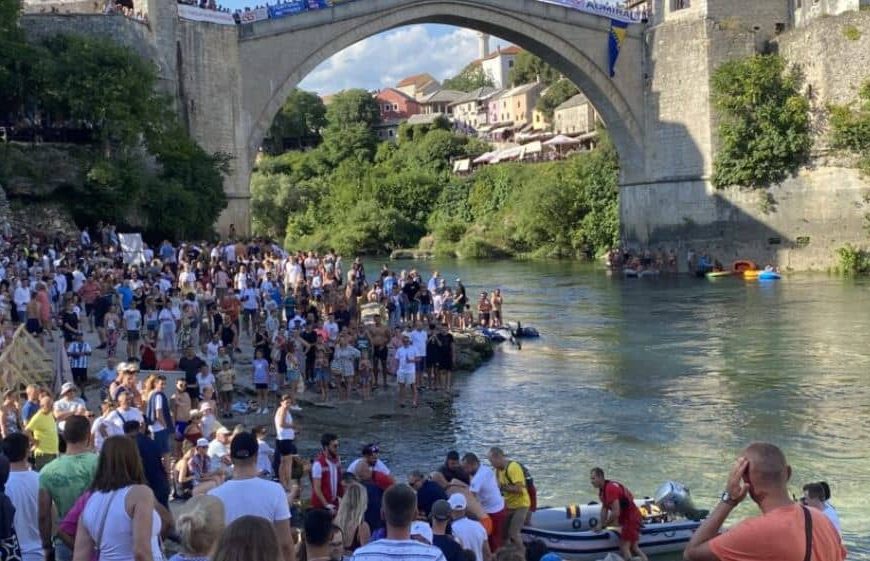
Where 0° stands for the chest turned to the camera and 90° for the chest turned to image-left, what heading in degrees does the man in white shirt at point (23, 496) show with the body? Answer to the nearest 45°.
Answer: approximately 180°

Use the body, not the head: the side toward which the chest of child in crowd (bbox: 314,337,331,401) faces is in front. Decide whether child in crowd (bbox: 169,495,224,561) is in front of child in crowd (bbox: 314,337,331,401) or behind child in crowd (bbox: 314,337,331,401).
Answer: in front

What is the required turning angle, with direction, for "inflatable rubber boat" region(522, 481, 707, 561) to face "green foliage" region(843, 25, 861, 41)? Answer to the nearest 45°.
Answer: approximately 90° to its right

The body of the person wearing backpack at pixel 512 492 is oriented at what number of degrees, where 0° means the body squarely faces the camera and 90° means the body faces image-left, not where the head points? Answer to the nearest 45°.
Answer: approximately 90°

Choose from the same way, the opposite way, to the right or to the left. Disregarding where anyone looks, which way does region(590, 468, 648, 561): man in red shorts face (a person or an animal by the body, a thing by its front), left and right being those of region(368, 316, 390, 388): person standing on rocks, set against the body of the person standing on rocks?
to the right

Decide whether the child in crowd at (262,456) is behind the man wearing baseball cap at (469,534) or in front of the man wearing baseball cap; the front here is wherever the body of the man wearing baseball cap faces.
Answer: in front

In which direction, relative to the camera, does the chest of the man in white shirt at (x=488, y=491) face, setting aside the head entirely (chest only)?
to the viewer's left

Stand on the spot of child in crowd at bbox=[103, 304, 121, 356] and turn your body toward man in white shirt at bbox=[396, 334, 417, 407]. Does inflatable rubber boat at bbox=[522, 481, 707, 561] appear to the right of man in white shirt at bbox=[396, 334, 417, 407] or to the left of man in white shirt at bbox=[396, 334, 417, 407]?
right

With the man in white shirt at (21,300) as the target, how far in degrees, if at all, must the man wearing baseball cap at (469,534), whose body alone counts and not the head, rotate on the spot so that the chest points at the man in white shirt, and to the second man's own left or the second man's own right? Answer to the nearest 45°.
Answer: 0° — they already face them

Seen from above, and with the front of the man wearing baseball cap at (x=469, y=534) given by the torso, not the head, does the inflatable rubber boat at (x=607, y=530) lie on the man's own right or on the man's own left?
on the man's own right

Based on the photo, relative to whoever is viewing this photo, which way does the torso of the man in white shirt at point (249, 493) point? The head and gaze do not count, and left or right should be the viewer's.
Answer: facing away from the viewer

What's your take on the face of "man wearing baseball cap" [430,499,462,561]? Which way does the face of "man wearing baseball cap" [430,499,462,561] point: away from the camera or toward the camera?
away from the camera

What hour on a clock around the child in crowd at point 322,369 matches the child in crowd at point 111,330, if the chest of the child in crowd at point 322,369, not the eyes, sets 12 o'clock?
the child in crowd at point 111,330 is roughly at 3 o'clock from the child in crowd at point 322,369.

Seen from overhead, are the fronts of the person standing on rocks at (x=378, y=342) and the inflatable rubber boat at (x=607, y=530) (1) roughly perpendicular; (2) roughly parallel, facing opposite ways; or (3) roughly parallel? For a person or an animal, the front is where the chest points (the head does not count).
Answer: roughly perpendicular

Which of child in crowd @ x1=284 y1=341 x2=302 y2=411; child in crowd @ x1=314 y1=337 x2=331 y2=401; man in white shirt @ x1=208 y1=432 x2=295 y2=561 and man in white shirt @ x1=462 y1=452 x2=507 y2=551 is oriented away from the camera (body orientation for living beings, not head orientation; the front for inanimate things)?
man in white shirt @ x1=208 y1=432 x2=295 y2=561
